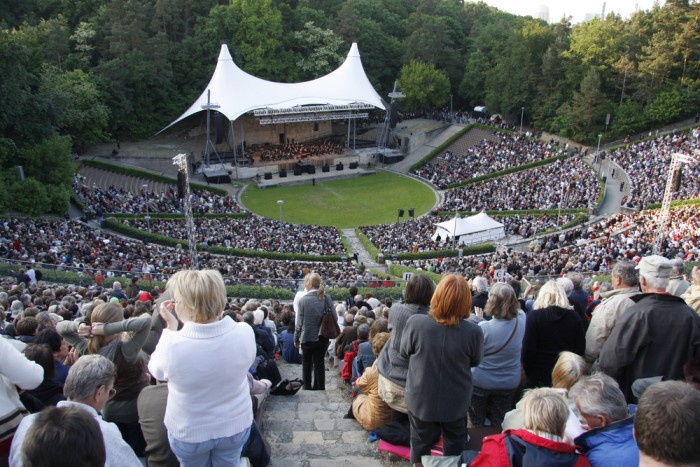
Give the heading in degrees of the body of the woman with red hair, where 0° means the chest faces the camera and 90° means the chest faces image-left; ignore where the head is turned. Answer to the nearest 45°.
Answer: approximately 180°

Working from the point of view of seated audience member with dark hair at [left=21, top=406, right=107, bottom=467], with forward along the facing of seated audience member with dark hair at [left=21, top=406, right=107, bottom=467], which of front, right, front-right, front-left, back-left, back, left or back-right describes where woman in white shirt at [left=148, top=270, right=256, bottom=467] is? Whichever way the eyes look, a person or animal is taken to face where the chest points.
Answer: front-right

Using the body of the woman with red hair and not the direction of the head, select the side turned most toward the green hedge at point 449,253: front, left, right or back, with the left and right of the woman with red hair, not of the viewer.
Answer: front

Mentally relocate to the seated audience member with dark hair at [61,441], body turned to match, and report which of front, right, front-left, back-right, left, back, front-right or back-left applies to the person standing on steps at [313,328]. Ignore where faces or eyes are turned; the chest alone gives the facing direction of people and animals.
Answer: front-right

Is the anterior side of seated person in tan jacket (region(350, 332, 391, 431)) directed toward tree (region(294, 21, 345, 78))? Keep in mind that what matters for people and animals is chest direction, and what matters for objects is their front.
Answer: yes

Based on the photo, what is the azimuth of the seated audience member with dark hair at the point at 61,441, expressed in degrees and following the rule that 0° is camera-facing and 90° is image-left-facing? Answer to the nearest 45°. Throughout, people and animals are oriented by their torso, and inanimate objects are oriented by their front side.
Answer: approximately 180°

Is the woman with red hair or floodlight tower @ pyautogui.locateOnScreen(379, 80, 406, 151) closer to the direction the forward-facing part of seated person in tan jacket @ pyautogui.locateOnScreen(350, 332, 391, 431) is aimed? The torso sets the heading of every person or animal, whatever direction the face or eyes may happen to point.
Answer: the floodlight tower

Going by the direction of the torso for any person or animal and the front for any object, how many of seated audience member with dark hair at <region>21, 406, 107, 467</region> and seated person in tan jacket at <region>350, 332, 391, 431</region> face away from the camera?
2

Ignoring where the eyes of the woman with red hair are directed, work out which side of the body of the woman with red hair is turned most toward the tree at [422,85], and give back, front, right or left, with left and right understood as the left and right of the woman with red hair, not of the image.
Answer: front

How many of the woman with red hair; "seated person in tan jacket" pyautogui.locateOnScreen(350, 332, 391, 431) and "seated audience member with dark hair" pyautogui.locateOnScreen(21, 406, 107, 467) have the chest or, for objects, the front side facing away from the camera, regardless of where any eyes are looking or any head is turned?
3

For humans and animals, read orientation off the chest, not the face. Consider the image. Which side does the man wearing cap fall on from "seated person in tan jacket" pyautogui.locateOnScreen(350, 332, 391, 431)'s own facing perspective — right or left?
on their right

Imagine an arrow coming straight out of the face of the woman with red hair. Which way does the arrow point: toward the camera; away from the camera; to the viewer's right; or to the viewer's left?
away from the camera

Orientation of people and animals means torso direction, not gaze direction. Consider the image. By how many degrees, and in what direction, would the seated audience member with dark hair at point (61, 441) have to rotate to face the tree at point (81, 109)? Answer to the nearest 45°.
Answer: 0° — they already face it

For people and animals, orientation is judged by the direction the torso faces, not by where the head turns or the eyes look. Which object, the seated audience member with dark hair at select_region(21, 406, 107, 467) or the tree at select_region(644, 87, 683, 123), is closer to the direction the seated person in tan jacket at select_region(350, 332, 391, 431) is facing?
the tree

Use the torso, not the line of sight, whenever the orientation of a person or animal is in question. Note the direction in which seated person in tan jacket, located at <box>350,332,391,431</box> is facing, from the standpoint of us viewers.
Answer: facing away from the viewer
